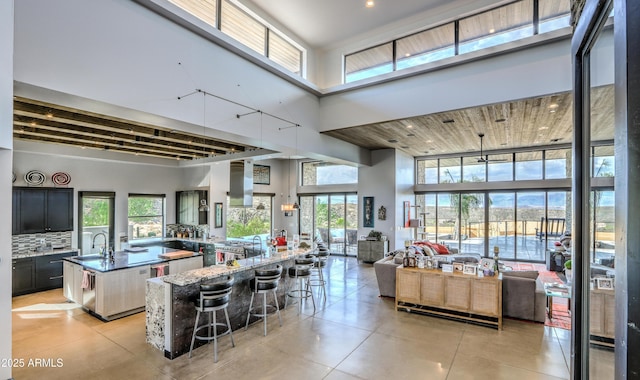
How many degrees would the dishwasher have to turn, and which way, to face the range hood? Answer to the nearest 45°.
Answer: approximately 135° to its left

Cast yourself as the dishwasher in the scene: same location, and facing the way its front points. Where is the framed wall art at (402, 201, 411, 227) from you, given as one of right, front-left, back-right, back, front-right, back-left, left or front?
back-left

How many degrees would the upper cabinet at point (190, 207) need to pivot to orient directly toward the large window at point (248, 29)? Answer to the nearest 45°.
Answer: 0° — it already faces it

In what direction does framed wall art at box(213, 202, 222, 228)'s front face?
toward the camera

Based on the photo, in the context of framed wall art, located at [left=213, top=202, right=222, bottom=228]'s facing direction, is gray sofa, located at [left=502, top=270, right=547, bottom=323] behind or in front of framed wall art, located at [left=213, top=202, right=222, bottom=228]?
in front

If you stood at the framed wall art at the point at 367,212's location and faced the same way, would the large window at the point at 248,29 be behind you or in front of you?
in front

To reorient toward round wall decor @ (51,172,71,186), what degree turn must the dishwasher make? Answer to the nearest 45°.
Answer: approximately 135° to its right

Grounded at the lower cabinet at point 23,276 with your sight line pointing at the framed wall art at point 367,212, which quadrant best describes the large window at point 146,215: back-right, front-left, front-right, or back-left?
front-left

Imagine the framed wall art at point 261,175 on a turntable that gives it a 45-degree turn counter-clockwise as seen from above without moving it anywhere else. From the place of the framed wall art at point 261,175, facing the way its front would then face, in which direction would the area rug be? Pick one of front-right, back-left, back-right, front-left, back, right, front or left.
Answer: front

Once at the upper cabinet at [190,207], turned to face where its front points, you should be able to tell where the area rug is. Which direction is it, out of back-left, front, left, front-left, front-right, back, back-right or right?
front-left

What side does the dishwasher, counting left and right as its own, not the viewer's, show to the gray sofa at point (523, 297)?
left

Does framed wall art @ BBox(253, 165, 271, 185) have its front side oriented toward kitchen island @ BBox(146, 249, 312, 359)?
yes

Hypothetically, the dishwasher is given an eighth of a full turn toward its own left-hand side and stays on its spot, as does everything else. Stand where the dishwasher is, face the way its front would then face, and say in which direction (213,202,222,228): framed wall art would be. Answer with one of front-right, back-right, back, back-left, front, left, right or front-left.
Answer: back-left

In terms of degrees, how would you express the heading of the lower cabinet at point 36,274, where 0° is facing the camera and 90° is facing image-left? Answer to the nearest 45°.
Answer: approximately 315°

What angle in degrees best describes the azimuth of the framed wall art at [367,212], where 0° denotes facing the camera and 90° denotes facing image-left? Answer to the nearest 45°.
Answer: approximately 0°

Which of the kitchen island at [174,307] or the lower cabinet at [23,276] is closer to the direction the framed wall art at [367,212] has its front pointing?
the kitchen island
